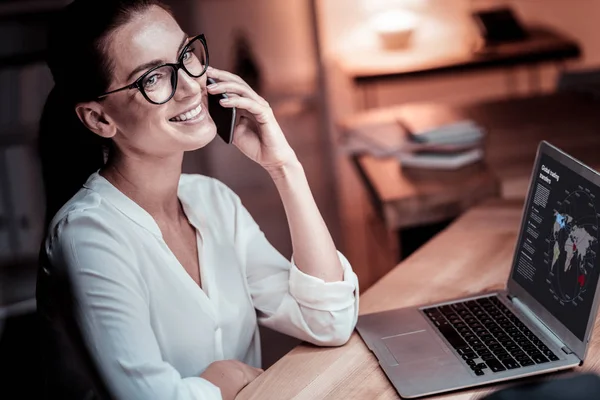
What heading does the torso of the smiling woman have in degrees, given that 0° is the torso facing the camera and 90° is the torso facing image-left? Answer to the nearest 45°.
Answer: approximately 315°

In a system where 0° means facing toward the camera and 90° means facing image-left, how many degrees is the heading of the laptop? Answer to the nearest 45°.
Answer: approximately 45°

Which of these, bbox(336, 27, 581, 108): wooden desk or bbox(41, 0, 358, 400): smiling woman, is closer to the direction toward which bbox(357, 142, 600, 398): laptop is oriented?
the smiling woman

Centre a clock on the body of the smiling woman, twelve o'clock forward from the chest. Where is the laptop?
The laptop is roughly at 11 o'clock from the smiling woman.
